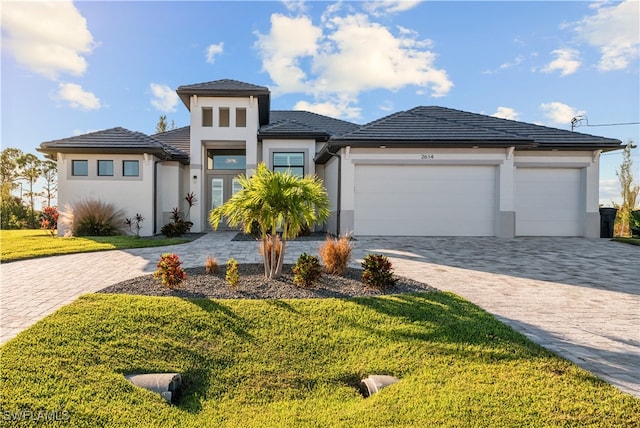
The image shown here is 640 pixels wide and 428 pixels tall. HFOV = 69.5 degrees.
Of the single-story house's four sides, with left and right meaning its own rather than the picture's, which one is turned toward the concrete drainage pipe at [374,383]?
front

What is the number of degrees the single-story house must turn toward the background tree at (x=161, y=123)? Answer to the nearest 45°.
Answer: approximately 135° to its right

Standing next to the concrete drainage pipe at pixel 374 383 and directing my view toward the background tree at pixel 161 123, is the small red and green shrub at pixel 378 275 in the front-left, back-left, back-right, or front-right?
front-right

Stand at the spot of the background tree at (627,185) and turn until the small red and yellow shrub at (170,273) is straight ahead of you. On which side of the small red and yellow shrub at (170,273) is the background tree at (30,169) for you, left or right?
right

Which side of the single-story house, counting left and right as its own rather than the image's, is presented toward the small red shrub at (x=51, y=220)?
right

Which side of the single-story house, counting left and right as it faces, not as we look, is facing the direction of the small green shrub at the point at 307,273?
front

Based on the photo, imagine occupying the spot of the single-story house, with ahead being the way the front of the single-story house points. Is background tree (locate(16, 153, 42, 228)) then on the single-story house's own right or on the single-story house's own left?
on the single-story house's own right

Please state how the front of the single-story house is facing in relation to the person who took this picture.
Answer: facing the viewer

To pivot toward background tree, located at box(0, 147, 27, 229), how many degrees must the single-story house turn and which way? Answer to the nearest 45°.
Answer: approximately 90° to its right

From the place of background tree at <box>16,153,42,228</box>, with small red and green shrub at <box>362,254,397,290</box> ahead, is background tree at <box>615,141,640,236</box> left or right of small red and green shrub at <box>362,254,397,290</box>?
left

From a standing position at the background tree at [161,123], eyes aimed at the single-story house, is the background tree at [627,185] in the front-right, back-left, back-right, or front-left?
front-left

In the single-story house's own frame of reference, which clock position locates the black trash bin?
The black trash bin is roughly at 9 o'clock from the single-story house.

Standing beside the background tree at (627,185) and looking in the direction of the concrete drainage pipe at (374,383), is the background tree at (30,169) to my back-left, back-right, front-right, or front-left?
front-right

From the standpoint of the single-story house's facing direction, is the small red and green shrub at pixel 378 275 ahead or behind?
ahead

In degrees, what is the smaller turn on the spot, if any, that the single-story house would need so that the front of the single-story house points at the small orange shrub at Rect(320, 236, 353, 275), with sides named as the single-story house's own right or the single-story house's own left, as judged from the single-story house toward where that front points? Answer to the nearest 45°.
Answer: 0° — it already faces it
